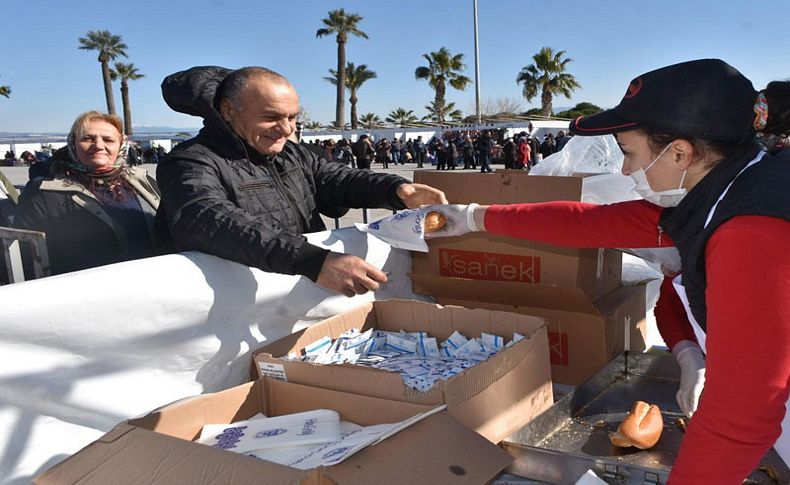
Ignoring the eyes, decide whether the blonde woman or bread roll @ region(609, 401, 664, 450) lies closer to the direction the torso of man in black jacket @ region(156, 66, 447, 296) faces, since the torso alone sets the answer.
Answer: the bread roll

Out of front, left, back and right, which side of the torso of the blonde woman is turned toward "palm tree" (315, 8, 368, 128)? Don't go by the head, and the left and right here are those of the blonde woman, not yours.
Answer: back

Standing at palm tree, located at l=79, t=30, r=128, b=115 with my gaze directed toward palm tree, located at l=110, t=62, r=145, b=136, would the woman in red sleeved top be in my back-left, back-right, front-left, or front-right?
back-right

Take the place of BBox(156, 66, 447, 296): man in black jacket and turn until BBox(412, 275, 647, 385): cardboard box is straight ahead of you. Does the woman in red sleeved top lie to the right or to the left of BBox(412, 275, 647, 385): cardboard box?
right

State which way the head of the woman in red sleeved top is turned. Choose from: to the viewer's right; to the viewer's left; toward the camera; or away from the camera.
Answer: to the viewer's left

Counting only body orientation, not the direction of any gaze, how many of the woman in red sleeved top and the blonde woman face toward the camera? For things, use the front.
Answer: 1

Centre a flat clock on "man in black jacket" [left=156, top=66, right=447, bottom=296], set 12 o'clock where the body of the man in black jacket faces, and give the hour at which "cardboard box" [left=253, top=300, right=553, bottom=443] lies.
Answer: The cardboard box is roughly at 12 o'clock from the man in black jacket.

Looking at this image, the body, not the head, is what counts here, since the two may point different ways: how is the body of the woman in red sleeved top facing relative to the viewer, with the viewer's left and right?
facing to the left of the viewer

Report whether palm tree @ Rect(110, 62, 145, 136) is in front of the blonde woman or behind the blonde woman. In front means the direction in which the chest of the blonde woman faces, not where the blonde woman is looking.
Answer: behind

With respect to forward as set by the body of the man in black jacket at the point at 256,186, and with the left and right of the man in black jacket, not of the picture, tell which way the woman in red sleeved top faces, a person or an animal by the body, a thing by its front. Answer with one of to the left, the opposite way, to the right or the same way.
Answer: the opposite way

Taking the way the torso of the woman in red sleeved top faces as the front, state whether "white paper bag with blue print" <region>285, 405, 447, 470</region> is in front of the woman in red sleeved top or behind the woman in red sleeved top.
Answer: in front

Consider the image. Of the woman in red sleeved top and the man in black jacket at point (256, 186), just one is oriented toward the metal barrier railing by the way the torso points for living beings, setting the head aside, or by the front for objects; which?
the woman in red sleeved top

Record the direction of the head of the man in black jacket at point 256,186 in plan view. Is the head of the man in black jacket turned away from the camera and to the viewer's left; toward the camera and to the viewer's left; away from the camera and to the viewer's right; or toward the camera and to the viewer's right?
toward the camera and to the viewer's right

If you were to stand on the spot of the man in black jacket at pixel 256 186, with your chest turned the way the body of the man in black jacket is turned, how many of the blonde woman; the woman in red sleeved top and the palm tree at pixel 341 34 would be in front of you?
1

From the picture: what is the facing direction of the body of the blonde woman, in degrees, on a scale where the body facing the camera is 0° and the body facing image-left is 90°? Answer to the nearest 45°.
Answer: approximately 0°

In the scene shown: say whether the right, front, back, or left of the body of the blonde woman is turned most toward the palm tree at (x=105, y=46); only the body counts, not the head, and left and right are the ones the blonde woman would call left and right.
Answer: back
